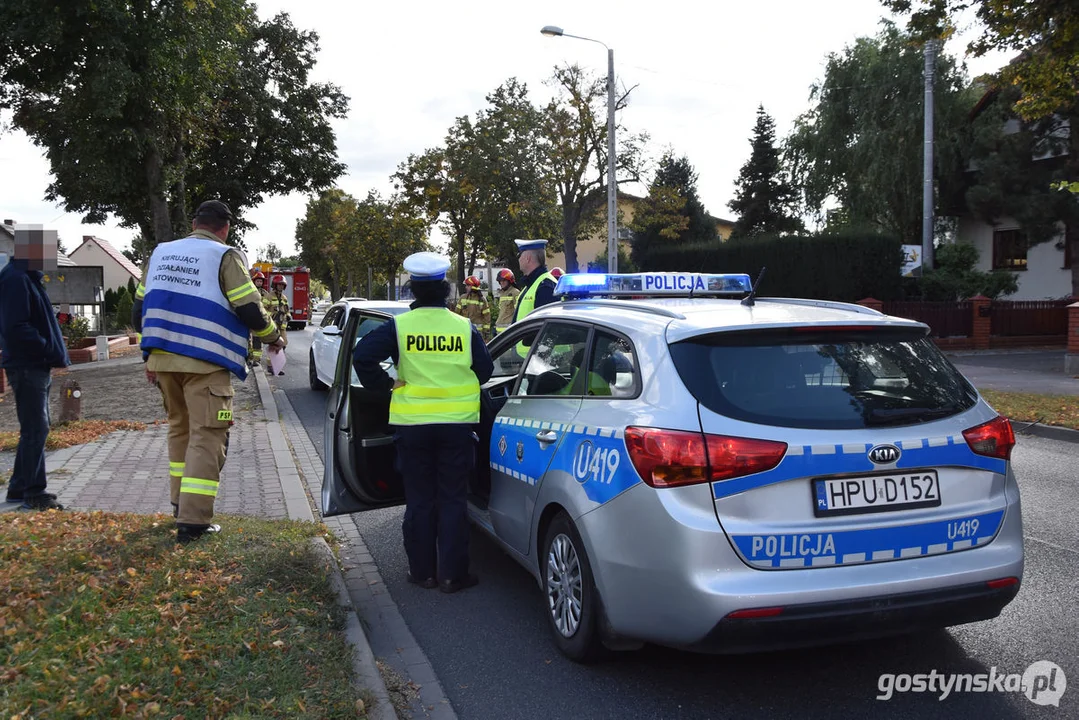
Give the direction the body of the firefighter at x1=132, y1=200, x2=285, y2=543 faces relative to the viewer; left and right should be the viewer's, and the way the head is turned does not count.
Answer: facing away from the viewer and to the right of the viewer

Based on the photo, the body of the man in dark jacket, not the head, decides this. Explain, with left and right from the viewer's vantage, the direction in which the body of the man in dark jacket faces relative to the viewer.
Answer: facing to the right of the viewer

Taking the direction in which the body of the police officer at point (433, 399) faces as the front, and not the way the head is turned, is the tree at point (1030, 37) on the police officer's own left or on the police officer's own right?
on the police officer's own right

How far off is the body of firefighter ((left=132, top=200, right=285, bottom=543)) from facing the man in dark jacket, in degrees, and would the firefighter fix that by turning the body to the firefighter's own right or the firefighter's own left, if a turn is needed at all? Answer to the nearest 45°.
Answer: approximately 90° to the firefighter's own left

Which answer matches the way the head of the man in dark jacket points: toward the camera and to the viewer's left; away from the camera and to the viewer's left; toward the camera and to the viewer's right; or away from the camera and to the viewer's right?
toward the camera and to the viewer's right

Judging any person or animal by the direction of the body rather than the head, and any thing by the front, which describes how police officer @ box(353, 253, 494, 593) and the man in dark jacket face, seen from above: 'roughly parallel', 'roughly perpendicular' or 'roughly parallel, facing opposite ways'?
roughly perpendicular

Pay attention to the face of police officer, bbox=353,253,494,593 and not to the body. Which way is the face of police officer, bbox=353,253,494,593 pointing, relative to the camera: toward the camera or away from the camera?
away from the camera

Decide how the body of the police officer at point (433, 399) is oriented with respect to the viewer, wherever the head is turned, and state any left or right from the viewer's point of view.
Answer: facing away from the viewer

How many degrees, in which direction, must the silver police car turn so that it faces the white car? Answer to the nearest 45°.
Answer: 0° — it already faces it

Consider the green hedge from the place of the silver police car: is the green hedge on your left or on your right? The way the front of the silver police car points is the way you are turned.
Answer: on your right

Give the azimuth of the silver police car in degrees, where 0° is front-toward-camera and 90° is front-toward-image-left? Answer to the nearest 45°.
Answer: approximately 135°
